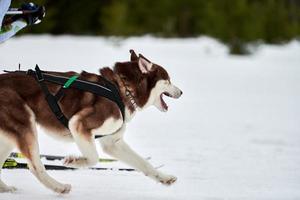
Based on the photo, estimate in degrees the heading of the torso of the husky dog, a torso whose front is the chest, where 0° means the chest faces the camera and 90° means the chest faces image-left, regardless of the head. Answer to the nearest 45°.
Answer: approximately 270°

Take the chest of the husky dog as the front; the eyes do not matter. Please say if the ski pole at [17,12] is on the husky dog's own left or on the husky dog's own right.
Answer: on the husky dog's own left
